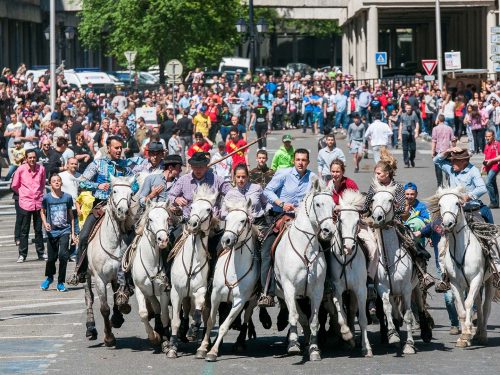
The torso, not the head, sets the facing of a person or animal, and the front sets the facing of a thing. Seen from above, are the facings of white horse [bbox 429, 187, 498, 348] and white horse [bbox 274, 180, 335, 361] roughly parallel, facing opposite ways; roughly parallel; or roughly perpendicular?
roughly parallel

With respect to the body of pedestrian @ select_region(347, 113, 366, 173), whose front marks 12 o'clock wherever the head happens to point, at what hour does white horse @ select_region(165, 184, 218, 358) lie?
The white horse is roughly at 12 o'clock from the pedestrian.

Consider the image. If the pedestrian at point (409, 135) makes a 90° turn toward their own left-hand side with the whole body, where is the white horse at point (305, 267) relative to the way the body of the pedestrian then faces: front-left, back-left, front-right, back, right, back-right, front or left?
right

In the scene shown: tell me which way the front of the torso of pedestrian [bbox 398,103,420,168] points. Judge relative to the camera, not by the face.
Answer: toward the camera

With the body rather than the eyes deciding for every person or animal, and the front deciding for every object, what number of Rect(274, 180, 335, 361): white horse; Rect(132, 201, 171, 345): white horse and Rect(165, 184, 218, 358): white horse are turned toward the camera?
3

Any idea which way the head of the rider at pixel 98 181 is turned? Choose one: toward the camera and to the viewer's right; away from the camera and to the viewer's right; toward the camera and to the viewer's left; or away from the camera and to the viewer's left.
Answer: toward the camera and to the viewer's right

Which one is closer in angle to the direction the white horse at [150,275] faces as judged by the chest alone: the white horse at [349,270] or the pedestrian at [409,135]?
the white horse

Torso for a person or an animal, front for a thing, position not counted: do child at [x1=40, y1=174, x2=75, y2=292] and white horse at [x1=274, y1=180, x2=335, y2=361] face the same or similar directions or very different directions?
same or similar directions

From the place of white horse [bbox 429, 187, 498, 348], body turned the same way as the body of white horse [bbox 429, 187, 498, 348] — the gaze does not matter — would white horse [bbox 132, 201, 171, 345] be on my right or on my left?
on my right

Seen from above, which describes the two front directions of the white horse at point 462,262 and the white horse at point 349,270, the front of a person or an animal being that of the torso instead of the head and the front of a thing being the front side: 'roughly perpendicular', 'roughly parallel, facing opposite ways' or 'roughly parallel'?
roughly parallel

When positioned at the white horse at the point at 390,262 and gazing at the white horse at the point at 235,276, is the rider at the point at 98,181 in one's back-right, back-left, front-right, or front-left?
front-right

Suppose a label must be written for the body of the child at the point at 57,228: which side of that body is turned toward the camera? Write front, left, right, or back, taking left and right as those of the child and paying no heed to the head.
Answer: front

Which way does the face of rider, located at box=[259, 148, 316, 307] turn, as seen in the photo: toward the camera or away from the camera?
toward the camera

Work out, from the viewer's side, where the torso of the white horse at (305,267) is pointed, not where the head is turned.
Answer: toward the camera

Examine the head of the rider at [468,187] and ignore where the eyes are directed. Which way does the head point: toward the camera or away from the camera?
toward the camera

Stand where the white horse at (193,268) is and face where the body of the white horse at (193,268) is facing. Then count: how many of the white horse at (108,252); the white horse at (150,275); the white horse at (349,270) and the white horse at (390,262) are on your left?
2
